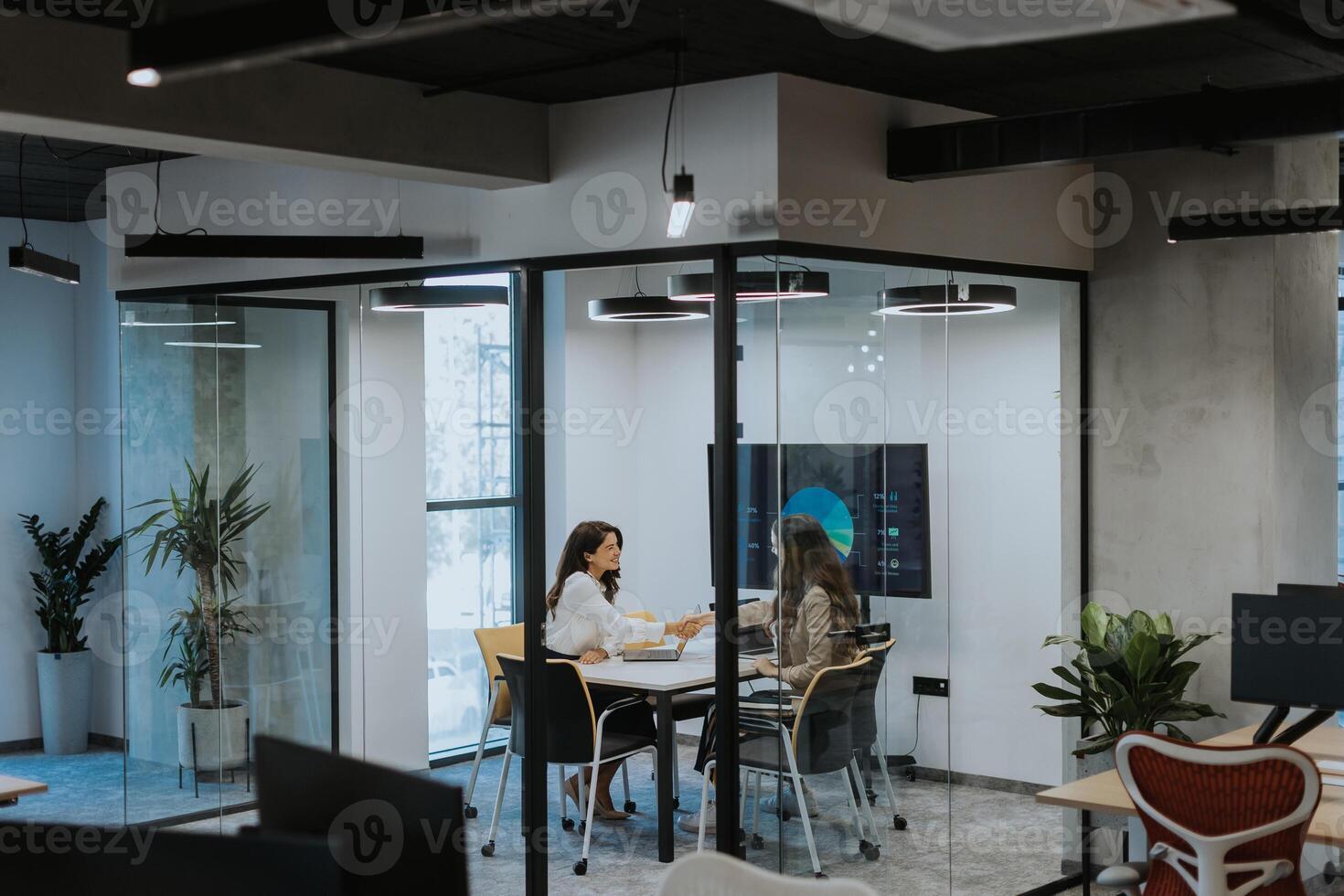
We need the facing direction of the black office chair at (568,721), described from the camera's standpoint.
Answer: facing away from the viewer and to the right of the viewer

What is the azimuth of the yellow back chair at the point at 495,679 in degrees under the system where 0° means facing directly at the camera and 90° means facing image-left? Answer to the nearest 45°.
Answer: approximately 225°

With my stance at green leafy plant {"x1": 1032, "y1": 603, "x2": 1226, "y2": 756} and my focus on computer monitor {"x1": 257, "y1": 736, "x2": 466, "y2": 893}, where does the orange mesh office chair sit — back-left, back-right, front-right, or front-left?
front-left

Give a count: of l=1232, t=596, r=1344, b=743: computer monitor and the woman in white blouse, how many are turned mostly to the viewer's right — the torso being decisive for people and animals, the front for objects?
1

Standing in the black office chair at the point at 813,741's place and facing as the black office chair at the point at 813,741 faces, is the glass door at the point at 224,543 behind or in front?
in front

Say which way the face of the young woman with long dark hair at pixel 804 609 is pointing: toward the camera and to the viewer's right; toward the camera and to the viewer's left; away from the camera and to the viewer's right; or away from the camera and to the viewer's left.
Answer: away from the camera and to the viewer's left

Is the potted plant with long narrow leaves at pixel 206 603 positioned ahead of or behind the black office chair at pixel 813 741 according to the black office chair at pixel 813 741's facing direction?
ahead

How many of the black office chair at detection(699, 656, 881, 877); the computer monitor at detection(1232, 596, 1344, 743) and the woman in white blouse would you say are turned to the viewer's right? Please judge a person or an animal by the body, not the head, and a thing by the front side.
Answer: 1

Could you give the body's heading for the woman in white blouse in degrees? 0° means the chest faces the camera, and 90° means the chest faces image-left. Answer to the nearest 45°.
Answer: approximately 270°

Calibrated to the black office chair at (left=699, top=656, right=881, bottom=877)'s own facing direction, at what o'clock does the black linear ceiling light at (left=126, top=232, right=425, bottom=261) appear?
The black linear ceiling light is roughly at 11 o'clock from the black office chair.
